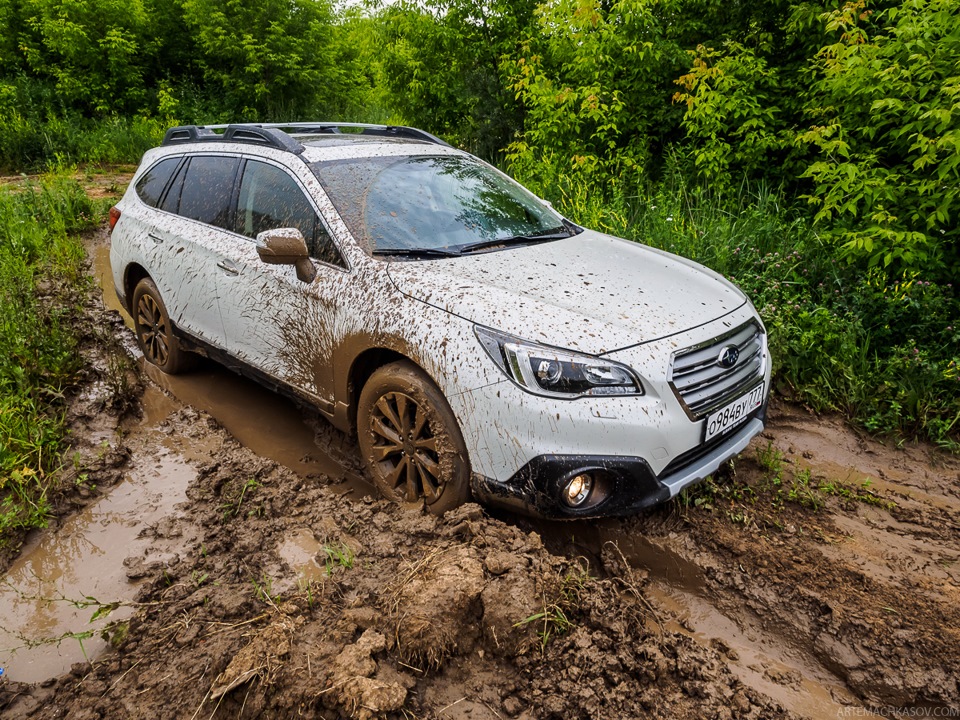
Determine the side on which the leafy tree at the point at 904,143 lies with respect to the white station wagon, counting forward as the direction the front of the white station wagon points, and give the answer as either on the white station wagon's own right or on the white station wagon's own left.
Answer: on the white station wagon's own left

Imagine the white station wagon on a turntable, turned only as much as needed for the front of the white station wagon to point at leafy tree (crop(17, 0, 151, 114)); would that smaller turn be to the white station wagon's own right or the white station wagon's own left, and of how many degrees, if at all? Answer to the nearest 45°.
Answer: approximately 180°

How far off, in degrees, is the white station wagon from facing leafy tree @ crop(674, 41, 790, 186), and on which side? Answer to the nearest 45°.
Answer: approximately 90° to its left

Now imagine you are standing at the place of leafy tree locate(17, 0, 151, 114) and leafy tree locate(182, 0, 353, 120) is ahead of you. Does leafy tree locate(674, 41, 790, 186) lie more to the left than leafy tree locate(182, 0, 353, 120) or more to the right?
right

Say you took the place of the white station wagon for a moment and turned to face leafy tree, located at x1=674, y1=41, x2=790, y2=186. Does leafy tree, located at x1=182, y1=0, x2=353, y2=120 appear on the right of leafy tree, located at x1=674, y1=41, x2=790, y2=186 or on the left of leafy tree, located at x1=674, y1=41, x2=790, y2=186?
left

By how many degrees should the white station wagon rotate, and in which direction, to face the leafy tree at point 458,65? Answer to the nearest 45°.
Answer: approximately 135° to its left

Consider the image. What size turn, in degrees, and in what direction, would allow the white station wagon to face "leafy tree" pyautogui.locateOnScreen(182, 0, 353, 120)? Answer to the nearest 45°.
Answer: approximately 135° to its left

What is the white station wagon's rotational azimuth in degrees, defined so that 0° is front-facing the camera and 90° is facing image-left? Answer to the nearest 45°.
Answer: approximately 315°
